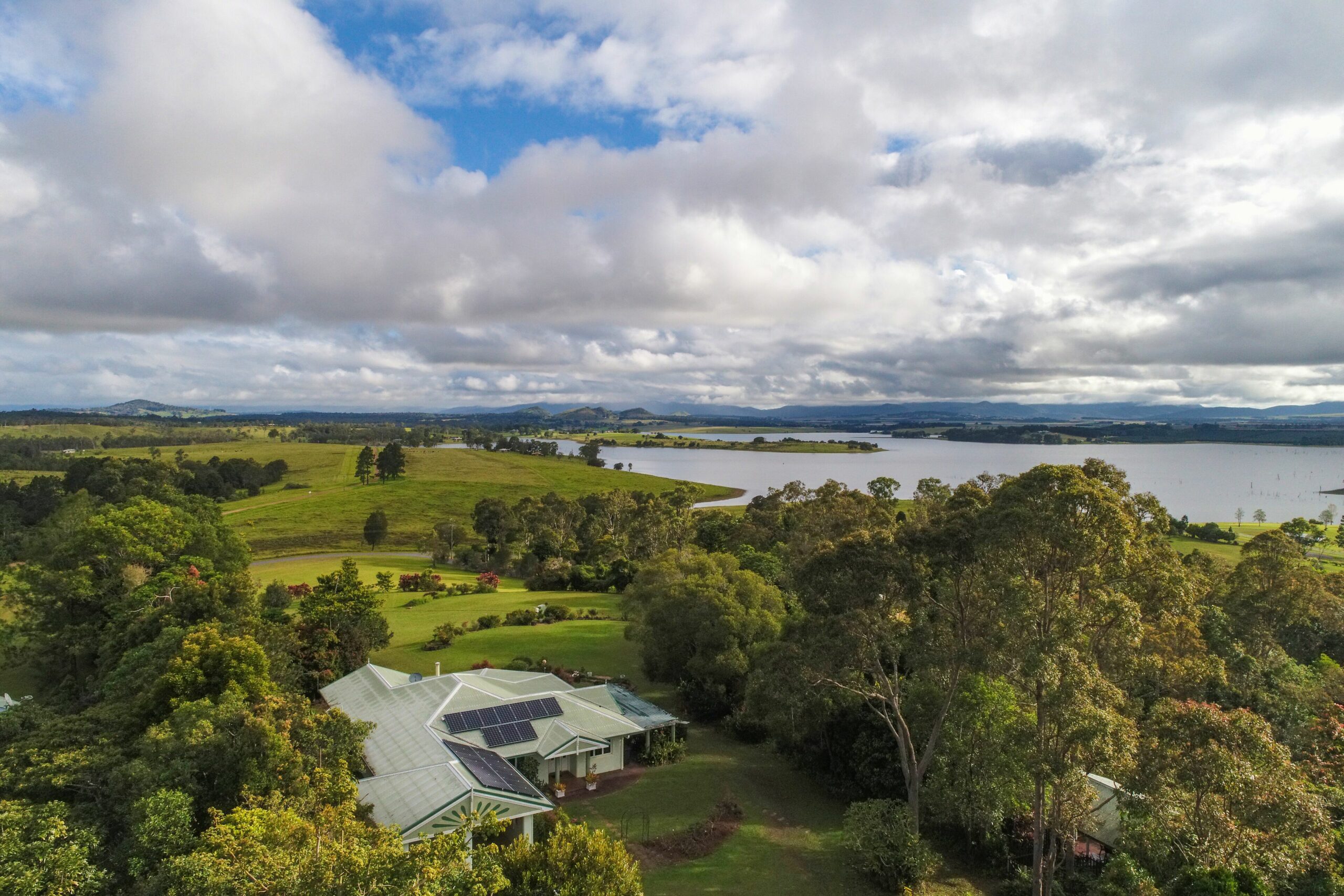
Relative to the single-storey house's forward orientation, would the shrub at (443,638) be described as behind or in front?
behind

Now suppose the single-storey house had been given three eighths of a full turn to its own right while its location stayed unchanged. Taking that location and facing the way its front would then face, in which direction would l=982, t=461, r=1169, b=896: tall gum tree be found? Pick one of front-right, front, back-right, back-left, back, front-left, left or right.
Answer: back-left

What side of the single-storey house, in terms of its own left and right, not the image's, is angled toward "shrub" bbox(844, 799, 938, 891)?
front

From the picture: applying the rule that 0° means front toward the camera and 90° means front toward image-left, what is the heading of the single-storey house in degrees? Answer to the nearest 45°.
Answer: approximately 315°

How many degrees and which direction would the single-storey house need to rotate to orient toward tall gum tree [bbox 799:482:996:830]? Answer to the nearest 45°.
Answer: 0° — it already faces it

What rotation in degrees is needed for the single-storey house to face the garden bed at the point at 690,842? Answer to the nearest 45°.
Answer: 0° — it already faces it

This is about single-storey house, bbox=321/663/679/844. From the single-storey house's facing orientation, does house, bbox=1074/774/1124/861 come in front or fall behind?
in front

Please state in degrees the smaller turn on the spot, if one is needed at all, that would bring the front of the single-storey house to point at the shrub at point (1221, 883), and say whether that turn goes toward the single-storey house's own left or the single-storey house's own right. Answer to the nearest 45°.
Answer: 0° — it already faces it

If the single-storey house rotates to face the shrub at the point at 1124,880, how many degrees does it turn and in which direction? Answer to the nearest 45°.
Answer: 0° — it already faces it

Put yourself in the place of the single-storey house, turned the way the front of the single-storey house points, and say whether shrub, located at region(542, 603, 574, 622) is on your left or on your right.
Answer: on your left

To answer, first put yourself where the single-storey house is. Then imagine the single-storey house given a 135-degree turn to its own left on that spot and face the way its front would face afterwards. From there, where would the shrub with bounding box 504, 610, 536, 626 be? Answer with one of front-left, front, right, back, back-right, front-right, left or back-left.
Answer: front
